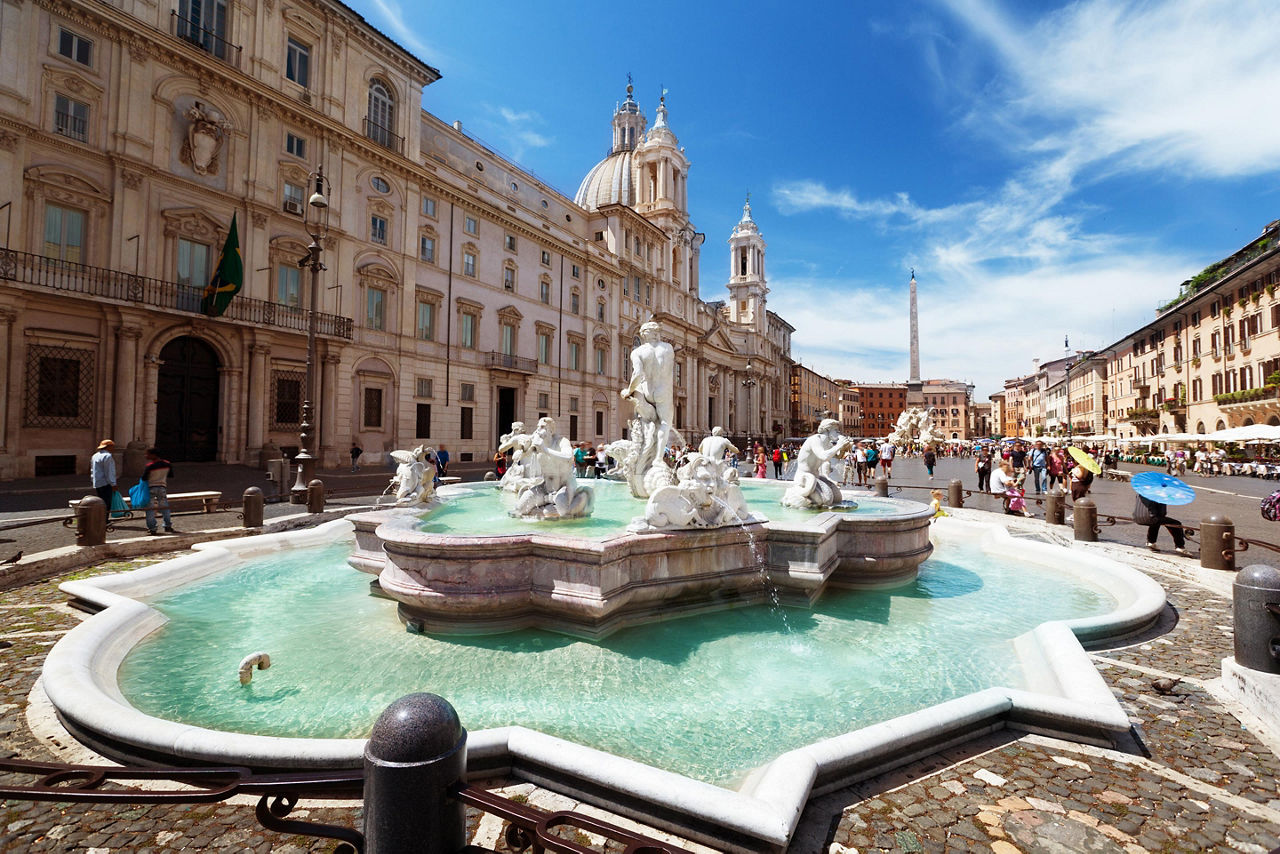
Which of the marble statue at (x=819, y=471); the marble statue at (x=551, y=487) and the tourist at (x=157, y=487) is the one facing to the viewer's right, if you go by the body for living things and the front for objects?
the marble statue at (x=819, y=471)

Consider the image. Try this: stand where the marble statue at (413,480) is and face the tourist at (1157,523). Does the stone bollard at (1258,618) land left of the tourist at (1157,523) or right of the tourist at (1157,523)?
right

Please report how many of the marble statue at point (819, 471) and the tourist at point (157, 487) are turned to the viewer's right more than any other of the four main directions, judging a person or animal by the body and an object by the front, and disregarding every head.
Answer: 1

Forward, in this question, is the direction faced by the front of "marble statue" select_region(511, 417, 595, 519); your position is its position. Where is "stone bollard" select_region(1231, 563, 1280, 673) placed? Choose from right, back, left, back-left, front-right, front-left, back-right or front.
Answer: left

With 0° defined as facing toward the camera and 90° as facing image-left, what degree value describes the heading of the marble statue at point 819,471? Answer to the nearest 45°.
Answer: approximately 270°

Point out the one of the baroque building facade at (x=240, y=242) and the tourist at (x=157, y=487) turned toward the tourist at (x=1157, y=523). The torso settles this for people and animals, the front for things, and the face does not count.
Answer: the baroque building facade

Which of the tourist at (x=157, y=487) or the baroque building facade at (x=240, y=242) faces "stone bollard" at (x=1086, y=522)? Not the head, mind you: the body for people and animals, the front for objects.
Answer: the baroque building facade

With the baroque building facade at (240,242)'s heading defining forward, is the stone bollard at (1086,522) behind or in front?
in front

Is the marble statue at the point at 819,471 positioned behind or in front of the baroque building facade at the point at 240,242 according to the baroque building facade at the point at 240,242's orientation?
in front

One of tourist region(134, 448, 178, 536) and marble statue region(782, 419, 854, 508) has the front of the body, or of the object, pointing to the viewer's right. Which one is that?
the marble statue

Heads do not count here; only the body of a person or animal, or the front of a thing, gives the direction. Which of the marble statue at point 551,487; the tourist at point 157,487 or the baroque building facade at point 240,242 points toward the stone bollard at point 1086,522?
the baroque building facade
